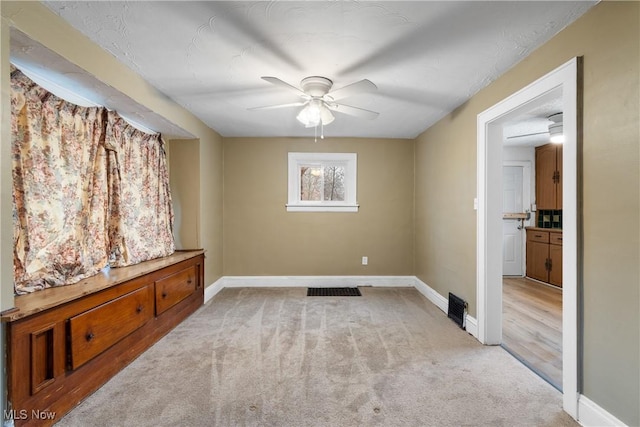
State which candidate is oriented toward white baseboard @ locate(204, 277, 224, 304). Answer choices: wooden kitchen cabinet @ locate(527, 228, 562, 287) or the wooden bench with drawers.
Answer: the wooden kitchen cabinet

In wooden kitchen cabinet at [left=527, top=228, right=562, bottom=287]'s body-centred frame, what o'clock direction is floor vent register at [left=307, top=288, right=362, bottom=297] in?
The floor vent register is roughly at 12 o'clock from the wooden kitchen cabinet.

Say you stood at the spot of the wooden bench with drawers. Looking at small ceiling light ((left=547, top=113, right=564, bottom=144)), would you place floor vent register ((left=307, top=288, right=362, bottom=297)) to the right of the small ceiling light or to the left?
left

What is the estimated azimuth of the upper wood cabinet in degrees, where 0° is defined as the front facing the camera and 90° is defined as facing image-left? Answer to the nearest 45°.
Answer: approximately 45°

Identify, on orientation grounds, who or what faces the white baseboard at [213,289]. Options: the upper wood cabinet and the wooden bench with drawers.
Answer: the upper wood cabinet

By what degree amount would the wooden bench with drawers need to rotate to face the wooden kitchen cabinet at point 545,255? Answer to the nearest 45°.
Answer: approximately 45° to its left

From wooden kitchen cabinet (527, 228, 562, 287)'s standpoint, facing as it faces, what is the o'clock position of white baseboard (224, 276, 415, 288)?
The white baseboard is roughly at 12 o'clock from the wooden kitchen cabinet.

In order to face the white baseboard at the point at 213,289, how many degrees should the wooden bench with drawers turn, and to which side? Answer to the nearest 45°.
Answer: approximately 90° to its left

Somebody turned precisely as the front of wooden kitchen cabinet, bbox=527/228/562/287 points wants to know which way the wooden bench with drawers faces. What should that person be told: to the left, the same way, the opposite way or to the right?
the opposite way
